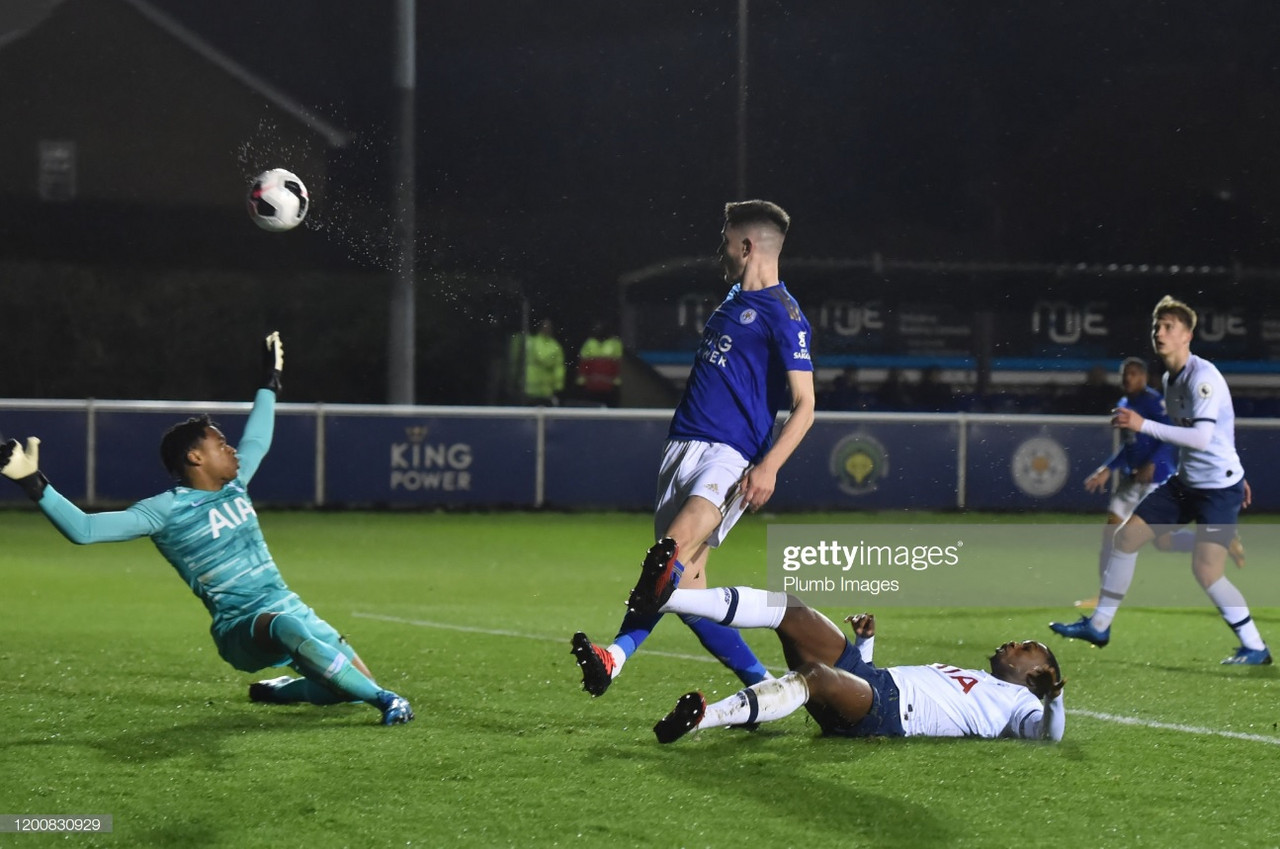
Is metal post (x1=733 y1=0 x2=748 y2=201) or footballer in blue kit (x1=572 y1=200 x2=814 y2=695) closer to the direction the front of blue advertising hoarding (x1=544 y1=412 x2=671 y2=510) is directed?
the footballer in blue kit

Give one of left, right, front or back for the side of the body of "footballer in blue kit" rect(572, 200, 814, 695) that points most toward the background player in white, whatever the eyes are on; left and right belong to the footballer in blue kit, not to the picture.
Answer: back

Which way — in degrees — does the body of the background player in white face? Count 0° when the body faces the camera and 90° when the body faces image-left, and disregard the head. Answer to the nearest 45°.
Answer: approximately 45°

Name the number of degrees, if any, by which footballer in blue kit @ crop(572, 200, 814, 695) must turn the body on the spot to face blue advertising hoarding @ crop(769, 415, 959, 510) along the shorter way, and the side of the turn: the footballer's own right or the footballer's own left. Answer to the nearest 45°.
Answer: approximately 135° to the footballer's own right

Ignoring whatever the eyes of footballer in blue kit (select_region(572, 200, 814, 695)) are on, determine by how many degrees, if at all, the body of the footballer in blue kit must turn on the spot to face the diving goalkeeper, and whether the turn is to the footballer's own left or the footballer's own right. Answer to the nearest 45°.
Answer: approximately 45° to the footballer's own right

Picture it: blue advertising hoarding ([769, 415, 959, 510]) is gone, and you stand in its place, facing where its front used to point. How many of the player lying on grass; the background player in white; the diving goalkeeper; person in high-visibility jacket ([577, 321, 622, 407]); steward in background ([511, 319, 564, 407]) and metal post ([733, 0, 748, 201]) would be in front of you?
3

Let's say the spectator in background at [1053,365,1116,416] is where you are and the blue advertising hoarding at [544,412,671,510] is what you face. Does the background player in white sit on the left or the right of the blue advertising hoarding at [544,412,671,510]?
left

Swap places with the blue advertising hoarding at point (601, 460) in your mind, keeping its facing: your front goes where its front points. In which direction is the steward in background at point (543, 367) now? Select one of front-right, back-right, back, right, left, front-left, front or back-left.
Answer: back

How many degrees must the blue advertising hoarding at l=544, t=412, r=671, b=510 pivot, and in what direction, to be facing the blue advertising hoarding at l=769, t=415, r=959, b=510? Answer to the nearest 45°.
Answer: approximately 90° to its left

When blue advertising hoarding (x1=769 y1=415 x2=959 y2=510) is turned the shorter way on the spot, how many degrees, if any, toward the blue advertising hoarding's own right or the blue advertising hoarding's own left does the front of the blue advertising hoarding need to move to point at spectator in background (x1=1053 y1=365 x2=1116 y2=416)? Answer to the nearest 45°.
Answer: approximately 135° to the blue advertising hoarding's own left
